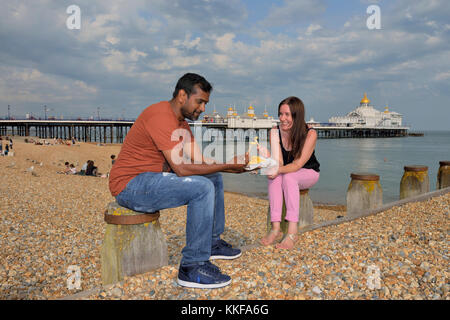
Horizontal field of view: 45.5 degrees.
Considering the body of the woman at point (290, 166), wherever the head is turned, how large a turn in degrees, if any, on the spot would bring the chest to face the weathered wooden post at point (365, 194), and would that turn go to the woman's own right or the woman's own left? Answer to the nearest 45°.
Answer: approximately 180°

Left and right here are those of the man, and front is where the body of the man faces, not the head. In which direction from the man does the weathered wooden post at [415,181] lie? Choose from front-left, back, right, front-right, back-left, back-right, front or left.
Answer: front-left

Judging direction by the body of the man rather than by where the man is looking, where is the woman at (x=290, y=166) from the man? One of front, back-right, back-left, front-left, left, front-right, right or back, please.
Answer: front-left

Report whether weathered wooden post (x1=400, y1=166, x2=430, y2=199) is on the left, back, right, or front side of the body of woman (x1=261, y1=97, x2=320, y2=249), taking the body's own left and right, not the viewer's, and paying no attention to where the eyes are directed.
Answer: back

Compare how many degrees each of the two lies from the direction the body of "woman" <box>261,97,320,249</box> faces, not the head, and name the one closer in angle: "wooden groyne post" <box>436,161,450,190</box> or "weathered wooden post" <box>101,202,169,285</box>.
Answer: the weathered wooden post

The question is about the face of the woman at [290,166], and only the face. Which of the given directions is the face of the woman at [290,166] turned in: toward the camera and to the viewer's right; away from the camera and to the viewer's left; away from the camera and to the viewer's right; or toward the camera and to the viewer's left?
toward the camera and to the viewer's left

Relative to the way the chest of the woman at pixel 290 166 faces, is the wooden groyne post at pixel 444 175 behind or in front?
behind

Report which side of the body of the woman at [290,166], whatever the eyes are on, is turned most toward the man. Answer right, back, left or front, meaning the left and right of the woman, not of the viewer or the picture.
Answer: front

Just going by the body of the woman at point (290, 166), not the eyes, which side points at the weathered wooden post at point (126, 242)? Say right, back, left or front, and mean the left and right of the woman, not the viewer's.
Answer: front

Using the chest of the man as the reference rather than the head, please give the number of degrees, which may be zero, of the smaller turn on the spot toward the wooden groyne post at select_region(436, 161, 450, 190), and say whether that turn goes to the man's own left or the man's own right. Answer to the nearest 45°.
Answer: approximately 45° to the man's own left

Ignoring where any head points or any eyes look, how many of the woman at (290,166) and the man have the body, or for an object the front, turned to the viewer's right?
1

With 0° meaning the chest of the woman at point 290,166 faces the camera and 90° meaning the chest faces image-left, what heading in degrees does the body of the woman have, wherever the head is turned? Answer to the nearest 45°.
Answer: approximately 45°

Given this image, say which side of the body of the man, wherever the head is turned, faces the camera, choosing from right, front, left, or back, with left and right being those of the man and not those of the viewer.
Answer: right
